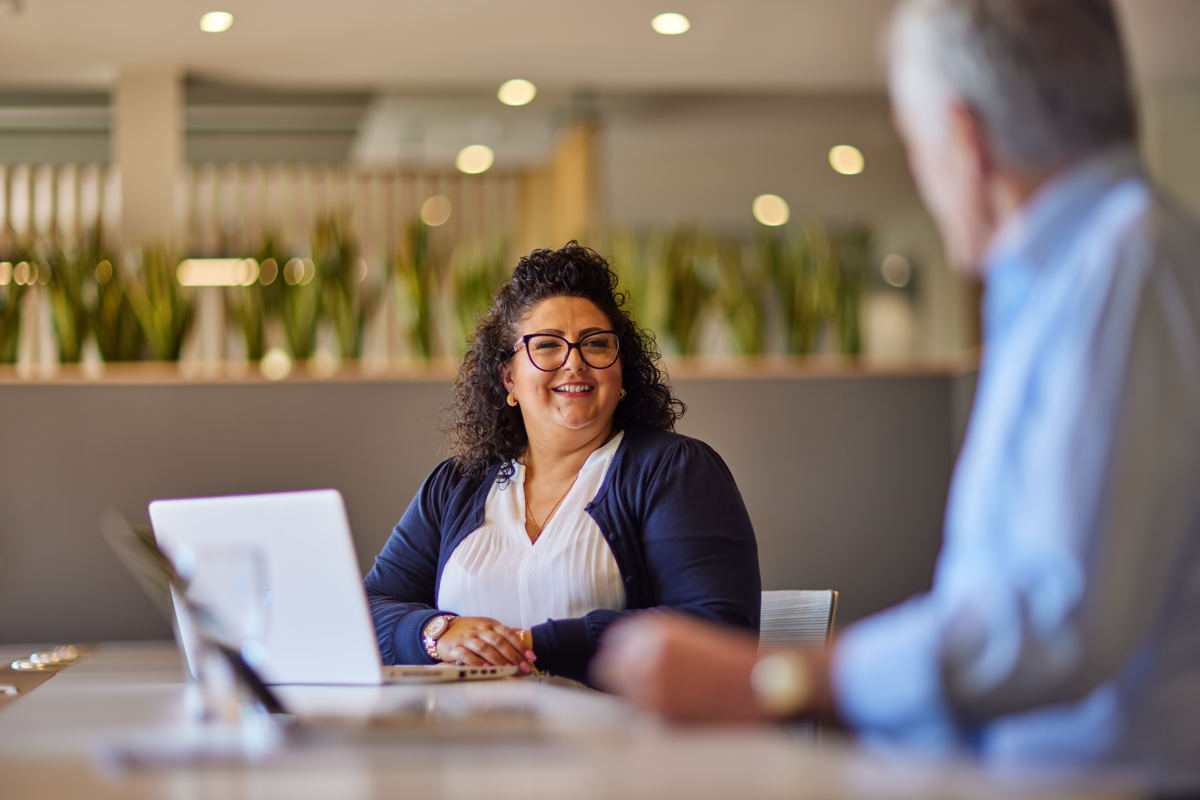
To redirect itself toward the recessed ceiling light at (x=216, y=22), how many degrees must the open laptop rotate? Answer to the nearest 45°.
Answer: approximately 45° to its left

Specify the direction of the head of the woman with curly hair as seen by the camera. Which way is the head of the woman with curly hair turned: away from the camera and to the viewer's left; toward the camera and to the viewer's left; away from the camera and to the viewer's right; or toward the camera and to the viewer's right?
toward the camera and to the viewer's right

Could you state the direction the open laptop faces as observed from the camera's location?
facing away from the viewer and to the right of the viewer

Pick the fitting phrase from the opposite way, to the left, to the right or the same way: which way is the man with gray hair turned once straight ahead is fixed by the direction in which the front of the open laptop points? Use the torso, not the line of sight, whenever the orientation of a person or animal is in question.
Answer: to the left

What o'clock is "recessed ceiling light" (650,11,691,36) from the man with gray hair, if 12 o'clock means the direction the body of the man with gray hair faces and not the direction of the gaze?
The recessed ceiling light is roughly at 1 o'clock from the man with gray hair.

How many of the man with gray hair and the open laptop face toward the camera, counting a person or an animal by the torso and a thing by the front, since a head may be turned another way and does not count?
0

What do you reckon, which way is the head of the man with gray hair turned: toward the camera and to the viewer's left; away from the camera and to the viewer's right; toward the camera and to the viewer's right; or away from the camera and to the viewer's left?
away from the camera and to the viewer's left

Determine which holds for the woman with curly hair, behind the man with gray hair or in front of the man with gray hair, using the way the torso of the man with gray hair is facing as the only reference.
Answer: in front

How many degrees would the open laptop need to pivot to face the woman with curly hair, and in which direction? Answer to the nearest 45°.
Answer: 0° — it already faces them

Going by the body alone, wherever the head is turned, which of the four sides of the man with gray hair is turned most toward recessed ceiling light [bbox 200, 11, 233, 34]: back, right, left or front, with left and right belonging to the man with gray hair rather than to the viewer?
front

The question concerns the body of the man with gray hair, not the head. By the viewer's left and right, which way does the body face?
facing away from the viewer and to the left of the viewer

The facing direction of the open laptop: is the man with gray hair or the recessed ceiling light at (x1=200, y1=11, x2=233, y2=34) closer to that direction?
the recessed ceiling light

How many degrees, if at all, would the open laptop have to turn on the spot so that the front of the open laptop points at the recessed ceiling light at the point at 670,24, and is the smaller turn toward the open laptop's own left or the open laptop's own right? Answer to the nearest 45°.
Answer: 0° — it already faces it

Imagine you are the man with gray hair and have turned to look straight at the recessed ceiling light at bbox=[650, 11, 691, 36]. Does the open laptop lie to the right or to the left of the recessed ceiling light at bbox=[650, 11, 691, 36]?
left

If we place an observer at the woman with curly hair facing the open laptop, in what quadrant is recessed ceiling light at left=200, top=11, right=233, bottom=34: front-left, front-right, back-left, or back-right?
back-right
